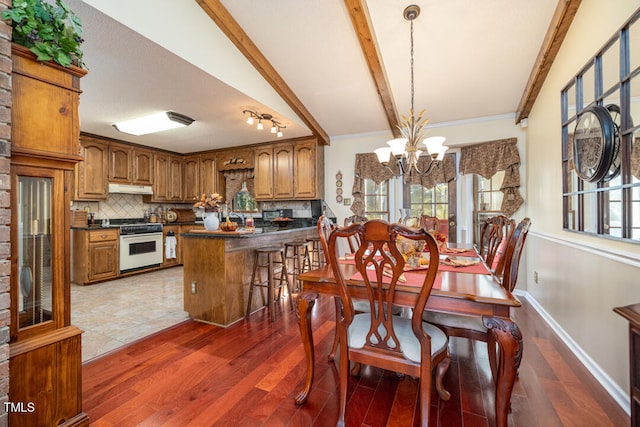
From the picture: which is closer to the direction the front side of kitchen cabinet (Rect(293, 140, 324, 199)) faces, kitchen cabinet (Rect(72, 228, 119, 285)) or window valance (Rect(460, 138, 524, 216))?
the kitchen cabinet

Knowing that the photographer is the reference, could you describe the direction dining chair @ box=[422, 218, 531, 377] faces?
facing to the left of the viewer

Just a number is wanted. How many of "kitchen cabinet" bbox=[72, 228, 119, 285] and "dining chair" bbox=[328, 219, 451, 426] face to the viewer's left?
0

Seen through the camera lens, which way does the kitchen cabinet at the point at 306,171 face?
facing the viewer and to the left of the viewer

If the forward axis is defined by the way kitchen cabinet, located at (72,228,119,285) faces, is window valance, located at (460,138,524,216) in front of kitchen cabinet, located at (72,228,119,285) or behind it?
in front

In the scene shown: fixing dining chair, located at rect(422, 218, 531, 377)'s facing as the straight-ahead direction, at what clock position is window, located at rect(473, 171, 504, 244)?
The window is roughly at 3 o'clock from the dining chair.

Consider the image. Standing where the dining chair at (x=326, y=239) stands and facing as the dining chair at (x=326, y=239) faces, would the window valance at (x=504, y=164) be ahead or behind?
ahead

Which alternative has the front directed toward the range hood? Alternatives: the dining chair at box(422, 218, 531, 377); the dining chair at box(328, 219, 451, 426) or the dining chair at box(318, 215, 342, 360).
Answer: the dining chair at box(422, 218, 531, 377)

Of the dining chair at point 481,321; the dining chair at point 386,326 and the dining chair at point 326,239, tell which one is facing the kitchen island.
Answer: the dining chair at point 481,321

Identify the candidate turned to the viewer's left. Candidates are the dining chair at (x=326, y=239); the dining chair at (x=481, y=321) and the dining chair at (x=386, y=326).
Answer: the dining chair at (x=481, y=321)

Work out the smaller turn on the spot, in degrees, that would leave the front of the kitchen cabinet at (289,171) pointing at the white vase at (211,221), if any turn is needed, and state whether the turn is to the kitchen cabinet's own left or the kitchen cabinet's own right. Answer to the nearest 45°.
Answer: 0° — it already faces it

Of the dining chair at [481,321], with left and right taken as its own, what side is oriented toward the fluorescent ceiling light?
front

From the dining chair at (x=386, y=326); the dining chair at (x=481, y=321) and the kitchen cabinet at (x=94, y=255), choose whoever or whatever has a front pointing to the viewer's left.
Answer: the dining chair at (x=481, y=321)

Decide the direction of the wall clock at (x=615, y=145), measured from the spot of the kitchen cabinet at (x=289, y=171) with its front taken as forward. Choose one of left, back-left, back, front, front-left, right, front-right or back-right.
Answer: left

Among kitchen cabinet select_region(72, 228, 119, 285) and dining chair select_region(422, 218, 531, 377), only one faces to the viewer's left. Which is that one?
the dining chair

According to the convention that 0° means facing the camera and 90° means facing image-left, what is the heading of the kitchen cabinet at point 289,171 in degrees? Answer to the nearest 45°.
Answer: approximately 45°

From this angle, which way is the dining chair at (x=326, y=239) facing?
to the viewer's right

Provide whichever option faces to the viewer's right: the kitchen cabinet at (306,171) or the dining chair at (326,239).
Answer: the dining chair
